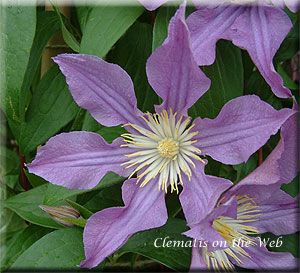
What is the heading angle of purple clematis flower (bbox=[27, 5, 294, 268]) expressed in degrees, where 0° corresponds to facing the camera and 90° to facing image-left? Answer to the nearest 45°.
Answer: approximately 0°
